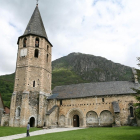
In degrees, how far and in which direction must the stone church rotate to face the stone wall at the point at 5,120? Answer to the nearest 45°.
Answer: approximately 90° to its right

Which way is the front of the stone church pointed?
toward the camera
